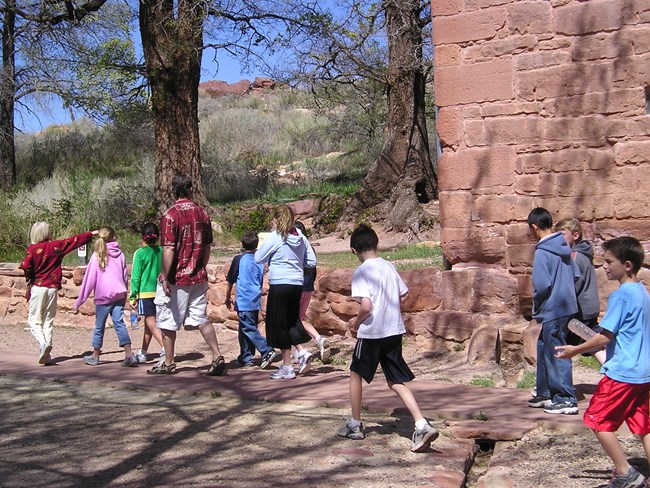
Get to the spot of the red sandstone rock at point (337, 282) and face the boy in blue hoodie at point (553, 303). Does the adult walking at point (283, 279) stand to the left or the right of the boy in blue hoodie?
right

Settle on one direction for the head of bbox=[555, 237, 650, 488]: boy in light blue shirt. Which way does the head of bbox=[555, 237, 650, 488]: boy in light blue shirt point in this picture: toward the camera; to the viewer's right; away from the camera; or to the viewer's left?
to the viewer's left

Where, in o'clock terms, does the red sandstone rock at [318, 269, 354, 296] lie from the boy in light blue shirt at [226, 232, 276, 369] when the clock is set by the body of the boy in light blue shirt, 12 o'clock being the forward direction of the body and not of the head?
The red sandstone rock is roughly at 3 o'clock from the boy in light blue shirt.

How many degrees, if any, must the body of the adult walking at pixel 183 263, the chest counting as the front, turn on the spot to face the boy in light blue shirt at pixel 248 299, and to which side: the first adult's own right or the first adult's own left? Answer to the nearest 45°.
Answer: approximately 90° to the first adult's own right

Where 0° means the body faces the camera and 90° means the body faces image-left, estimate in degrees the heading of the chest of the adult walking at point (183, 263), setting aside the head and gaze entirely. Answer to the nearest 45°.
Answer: approximately 135°

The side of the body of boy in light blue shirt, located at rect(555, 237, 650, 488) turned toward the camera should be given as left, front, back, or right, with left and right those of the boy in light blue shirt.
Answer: left

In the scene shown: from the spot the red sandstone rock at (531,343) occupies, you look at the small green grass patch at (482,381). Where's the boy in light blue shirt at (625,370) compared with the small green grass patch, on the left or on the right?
left

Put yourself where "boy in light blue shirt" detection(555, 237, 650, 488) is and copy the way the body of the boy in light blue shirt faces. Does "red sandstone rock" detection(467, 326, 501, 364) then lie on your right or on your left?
on your right

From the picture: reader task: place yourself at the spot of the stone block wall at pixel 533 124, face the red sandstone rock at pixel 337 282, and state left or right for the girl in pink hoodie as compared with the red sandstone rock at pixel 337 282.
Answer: left
